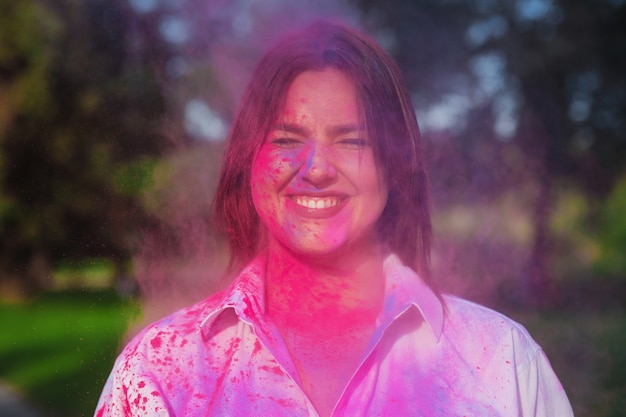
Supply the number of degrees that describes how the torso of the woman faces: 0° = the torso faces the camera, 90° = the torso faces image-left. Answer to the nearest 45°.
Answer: approximately 0°
